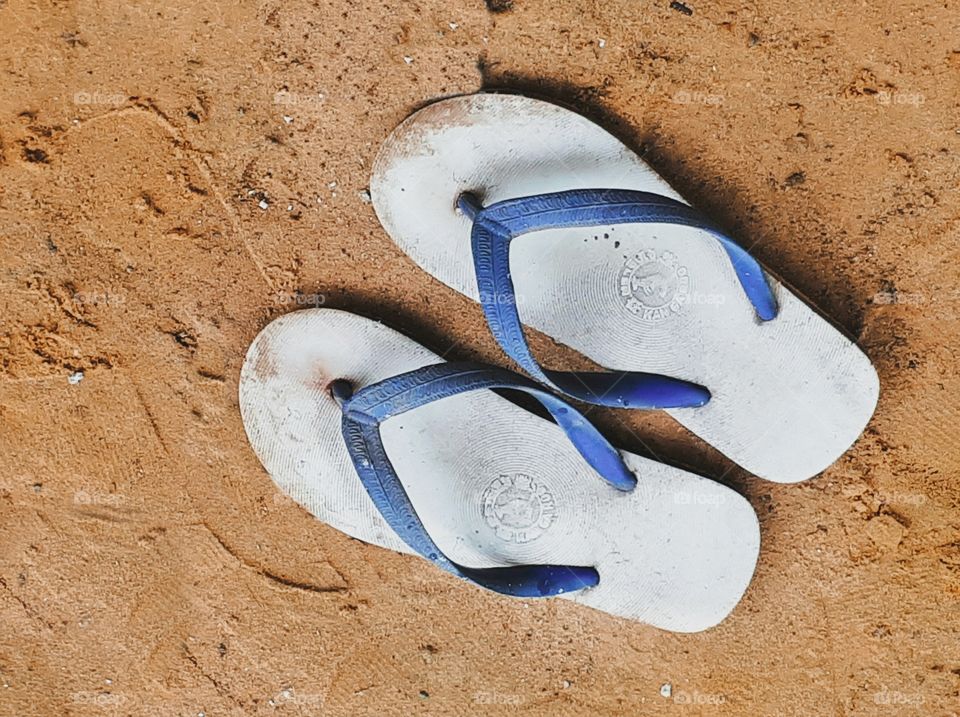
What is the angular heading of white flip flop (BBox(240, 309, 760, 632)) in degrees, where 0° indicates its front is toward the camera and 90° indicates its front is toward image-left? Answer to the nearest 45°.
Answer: approximately 135°

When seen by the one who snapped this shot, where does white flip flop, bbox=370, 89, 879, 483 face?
facing away from the viewer and to the left of the viewer
